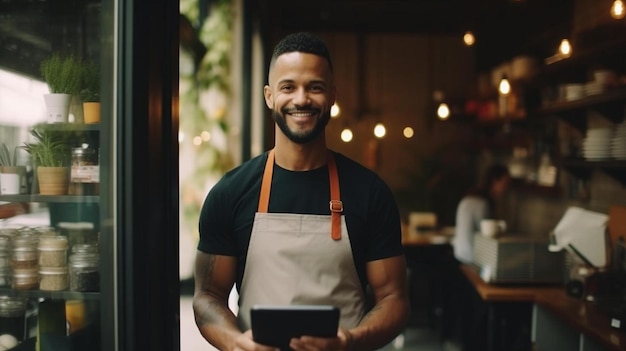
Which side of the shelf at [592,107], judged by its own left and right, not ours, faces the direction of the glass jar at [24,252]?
front

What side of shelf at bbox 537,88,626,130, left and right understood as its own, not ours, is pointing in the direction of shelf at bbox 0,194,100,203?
front

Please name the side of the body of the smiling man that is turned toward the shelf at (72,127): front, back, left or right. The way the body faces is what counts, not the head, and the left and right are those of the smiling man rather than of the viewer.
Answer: right

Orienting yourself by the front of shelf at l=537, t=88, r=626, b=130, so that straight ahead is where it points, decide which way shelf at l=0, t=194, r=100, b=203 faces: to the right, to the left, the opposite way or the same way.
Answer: to the left

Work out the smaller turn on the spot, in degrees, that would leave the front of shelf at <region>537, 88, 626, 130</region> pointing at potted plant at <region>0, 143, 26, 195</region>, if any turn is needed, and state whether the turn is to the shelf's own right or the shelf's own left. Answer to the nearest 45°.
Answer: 0° — it already faces it

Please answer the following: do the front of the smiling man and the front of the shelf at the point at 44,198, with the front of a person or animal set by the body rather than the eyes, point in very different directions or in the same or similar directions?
same or similar directions

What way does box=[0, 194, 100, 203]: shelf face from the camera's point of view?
toward the camera

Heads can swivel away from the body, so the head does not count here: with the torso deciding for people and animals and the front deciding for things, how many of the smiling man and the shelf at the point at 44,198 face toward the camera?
2

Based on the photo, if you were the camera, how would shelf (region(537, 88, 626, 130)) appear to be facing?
facing the viewer and to the left of the viewer
